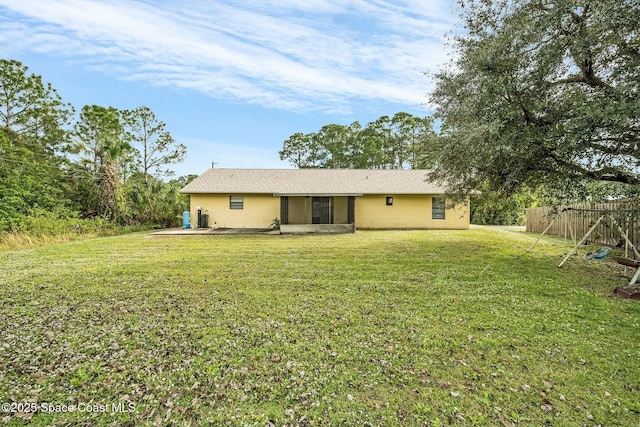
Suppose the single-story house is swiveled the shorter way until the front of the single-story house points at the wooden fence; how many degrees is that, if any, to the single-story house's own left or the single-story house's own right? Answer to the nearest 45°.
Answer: approximately 135° to the single-story house's own right

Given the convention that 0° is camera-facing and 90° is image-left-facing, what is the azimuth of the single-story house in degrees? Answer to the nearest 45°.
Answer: approximately 180°

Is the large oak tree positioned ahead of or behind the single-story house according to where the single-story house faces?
behind
